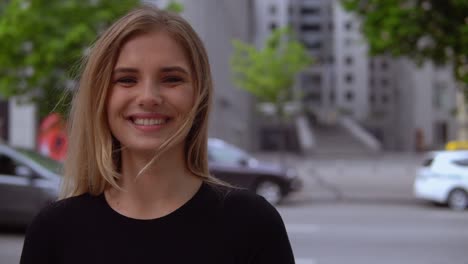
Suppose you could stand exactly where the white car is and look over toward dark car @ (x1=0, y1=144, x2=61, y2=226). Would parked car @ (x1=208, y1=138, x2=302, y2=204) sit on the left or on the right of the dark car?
right

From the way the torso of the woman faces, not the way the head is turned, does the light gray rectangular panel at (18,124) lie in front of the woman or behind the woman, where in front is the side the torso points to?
behind

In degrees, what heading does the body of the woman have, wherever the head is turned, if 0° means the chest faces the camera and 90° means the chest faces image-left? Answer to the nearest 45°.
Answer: approximately 0°

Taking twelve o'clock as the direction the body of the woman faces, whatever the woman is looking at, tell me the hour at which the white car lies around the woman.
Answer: The white car is roughly at 7 o'clock from the woman.

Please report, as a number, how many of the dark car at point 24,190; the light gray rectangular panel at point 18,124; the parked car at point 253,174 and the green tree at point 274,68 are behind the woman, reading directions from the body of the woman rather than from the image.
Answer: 4

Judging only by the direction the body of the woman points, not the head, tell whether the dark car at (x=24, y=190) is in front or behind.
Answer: behind

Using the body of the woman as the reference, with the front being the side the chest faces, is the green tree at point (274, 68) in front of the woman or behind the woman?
behind
